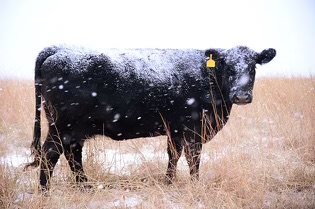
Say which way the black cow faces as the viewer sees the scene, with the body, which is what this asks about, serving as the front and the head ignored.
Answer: to the viewer's right
